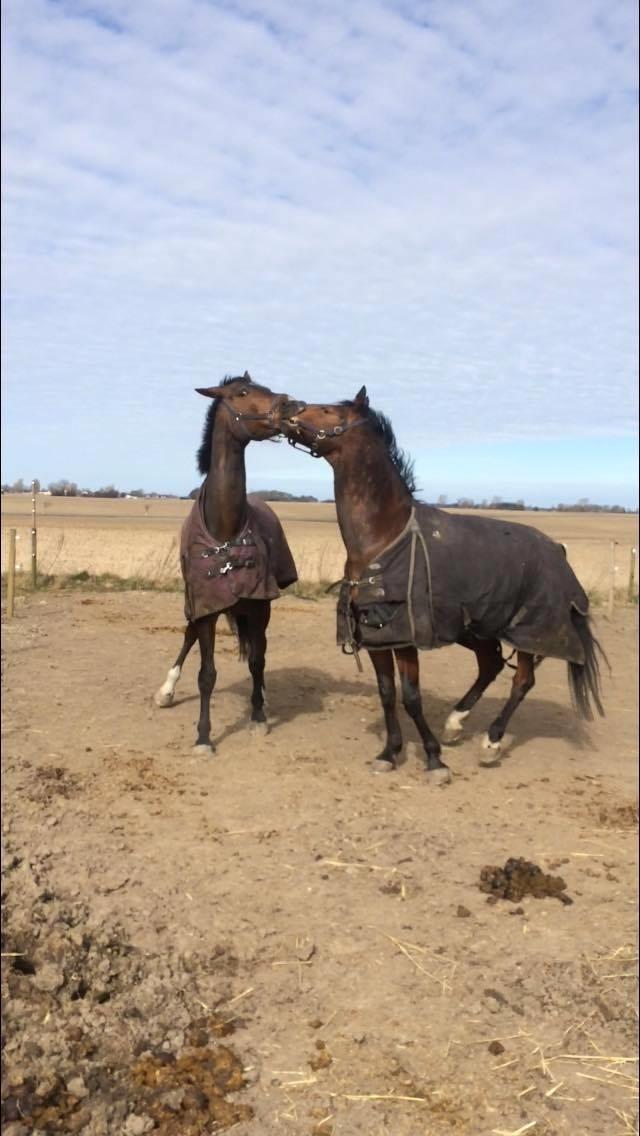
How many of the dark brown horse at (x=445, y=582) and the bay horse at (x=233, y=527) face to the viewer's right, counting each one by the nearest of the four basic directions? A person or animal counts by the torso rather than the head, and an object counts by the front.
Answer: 0

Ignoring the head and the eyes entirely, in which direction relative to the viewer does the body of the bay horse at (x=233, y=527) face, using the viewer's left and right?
facing the viewer
